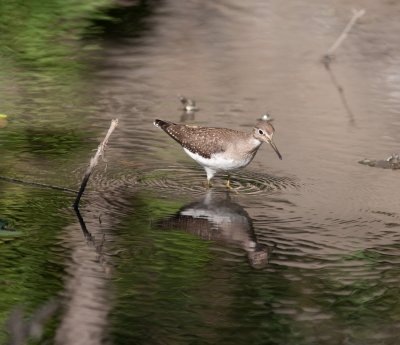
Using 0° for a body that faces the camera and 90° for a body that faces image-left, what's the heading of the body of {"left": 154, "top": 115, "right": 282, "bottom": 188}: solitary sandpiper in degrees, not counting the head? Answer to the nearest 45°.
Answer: approximately 270°

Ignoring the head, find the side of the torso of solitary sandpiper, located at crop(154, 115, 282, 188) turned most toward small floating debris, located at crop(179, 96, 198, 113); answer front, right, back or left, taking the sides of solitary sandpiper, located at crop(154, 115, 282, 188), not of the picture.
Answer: left
